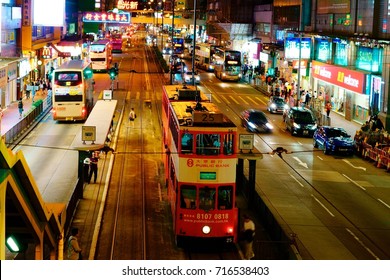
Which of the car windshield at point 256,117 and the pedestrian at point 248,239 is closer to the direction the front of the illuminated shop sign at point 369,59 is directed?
the car windshield

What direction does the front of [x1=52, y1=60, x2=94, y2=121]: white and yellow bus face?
away from the camera

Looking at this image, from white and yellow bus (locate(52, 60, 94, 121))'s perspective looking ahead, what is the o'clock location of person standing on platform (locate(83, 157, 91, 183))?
The person standing on platform is roughly at 6 o'clock from the white and yellow bus.

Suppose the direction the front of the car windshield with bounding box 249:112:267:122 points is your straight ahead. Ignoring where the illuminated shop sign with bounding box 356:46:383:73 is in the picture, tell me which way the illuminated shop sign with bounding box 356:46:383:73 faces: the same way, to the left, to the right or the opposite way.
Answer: to the right

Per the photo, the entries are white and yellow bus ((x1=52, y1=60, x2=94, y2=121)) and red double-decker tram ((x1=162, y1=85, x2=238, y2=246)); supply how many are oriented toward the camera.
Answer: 1

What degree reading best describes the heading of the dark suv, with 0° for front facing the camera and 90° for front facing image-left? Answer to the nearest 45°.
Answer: approximately 315°

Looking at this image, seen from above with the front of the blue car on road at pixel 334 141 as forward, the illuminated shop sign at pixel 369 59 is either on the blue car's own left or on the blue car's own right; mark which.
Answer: on the blue car's own left

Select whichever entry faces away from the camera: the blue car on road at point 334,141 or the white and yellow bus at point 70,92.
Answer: the white and yellow bus

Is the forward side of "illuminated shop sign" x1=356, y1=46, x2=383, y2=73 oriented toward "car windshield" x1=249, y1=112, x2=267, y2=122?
yes

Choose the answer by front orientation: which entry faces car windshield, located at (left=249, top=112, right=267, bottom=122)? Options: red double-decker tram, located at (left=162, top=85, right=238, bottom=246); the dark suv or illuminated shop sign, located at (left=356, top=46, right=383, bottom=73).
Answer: the illuminated shop sign

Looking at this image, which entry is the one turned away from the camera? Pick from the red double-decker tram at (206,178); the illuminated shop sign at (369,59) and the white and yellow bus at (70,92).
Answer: the white and yellow bus
